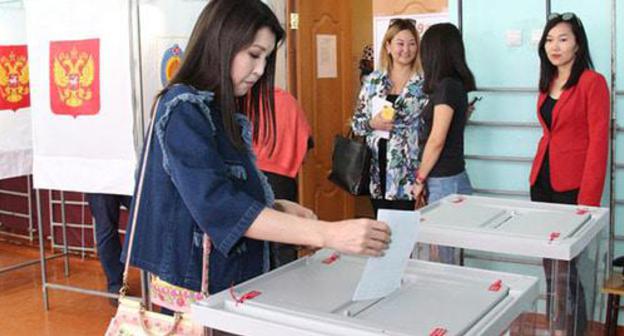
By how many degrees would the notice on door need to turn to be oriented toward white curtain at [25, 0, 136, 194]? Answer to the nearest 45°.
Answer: approximately 45° to its right

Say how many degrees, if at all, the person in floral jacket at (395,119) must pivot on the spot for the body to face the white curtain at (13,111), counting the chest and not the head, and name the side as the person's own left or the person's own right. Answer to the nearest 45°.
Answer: approximately 90° to the person's own right

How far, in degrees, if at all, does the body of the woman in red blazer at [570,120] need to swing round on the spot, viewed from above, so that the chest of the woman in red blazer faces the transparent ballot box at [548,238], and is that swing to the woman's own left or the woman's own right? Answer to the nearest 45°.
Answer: approximately 45° to the woman's own left

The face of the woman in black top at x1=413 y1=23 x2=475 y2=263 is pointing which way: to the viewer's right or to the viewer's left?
to the viewer's left

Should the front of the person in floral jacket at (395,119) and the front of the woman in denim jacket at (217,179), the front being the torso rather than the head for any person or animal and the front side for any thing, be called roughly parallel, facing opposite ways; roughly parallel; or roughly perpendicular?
roughly perpendicular

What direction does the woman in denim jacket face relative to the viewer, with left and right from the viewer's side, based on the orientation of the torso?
facing to the right of the viewer

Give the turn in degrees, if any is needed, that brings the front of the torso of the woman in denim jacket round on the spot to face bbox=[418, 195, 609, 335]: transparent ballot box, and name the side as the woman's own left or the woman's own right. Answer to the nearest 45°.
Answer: approximately 45° to the woman's own left

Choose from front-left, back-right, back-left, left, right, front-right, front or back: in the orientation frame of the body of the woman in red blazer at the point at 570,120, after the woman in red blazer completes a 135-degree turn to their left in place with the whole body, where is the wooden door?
back-left

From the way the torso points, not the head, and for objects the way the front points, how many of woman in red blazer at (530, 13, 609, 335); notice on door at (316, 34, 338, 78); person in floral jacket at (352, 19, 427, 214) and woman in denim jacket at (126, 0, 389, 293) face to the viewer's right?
1

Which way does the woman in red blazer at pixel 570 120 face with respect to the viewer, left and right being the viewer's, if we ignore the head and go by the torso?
facing the viewer and to the left of the viewer

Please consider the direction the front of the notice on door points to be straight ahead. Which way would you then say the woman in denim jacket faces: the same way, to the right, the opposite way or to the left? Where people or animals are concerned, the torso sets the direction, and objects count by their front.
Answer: to the left
